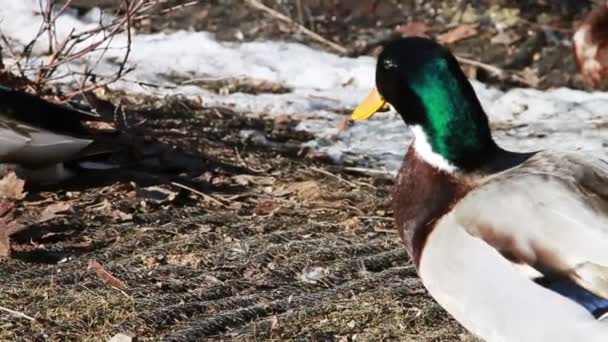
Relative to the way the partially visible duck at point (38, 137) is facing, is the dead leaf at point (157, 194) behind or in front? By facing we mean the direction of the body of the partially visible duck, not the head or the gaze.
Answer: behind

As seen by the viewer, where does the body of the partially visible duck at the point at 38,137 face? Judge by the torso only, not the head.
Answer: to the viewer's left

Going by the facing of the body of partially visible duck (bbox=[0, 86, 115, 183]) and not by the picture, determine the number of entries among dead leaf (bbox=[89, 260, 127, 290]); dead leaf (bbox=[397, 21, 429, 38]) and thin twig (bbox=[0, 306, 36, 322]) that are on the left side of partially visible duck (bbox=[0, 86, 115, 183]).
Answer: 2

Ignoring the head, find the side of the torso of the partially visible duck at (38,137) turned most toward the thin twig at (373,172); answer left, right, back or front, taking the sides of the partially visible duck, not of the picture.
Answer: back

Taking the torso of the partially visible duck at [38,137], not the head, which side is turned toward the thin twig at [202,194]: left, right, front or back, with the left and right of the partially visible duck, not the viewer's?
back
